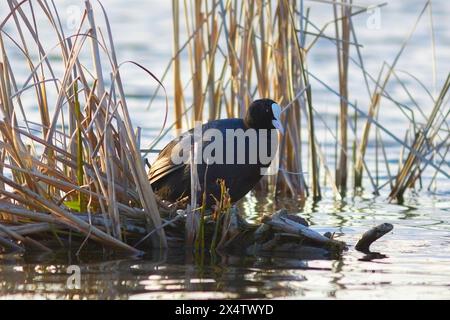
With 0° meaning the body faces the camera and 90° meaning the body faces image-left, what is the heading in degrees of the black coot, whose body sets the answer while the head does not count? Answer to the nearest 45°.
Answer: approximately 270°
